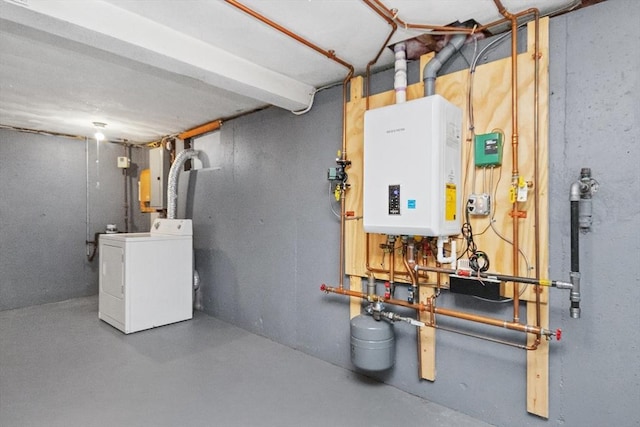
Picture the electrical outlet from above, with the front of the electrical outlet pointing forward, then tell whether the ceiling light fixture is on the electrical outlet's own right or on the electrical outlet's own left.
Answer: on the electrical outlet's own right

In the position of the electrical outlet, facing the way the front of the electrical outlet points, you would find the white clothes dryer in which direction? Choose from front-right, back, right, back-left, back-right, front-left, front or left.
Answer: right

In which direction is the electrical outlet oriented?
toward the camera

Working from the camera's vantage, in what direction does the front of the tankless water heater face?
facing the viewer and to the left of the viewer

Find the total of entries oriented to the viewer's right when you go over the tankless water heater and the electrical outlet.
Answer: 0
